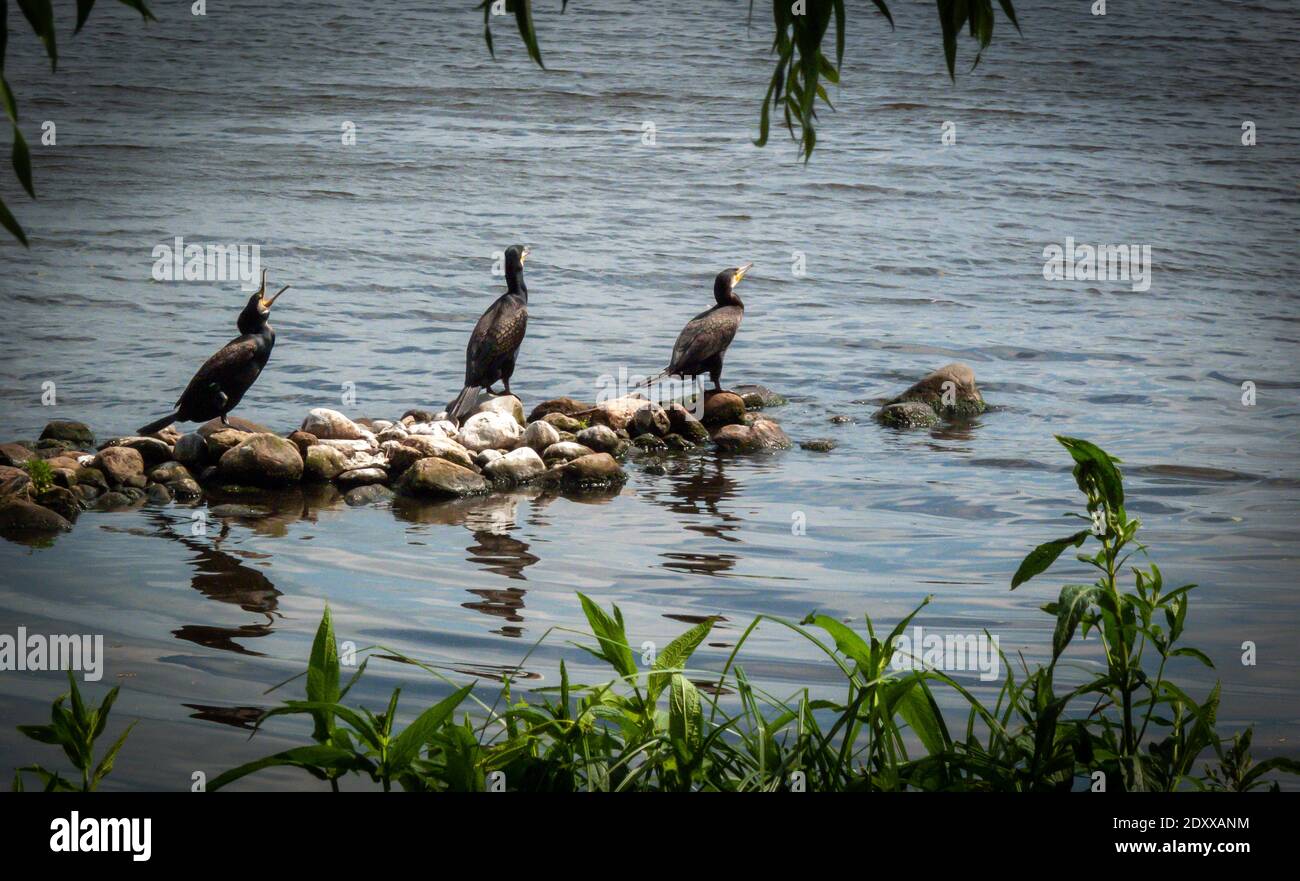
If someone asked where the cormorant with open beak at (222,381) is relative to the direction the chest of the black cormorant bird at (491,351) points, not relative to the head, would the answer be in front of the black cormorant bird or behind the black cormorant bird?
behind

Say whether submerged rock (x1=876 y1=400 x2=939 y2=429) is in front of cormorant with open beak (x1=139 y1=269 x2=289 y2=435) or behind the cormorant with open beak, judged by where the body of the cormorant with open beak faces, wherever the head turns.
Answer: in front

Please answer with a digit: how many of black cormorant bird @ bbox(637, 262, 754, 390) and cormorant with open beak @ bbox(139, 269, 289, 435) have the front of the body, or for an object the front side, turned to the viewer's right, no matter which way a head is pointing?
2

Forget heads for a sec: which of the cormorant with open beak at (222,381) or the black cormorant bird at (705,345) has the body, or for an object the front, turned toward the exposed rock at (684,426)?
the cormorant with open beak

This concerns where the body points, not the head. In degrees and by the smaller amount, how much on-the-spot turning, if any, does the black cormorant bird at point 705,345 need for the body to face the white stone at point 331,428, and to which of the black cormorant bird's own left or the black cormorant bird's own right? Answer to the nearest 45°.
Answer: approximately 135° to the black cormorant bird's own right

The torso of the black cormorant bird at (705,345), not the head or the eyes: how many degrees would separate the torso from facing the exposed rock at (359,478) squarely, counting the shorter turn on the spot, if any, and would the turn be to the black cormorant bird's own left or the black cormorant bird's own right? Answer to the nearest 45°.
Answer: approximately 135° to the black cormorant bird's own right

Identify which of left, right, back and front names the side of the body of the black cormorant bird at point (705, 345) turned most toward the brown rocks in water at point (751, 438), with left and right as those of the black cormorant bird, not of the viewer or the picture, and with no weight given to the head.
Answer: right

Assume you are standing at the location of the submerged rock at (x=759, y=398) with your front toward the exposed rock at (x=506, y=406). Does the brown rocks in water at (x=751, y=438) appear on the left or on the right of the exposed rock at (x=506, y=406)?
left

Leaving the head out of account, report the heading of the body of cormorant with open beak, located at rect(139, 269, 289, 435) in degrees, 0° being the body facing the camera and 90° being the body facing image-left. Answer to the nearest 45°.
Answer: approximately 270°

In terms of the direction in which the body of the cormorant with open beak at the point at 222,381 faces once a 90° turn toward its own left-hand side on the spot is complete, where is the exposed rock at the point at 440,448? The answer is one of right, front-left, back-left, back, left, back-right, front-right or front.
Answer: back-right

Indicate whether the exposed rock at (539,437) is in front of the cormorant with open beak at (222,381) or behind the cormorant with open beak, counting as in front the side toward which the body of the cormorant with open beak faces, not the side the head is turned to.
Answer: in front

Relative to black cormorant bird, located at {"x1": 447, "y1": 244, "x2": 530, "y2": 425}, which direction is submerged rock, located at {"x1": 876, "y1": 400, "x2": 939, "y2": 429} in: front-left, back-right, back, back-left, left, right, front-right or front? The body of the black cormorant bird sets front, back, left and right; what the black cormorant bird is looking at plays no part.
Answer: front-right

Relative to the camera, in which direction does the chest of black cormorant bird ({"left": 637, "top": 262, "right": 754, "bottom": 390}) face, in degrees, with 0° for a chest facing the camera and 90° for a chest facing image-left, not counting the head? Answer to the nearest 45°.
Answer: approximately 270°

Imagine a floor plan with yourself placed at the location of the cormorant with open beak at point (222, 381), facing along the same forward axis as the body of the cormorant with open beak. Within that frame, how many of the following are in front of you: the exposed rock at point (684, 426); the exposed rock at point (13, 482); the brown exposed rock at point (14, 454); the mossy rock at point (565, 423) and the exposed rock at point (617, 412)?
3
